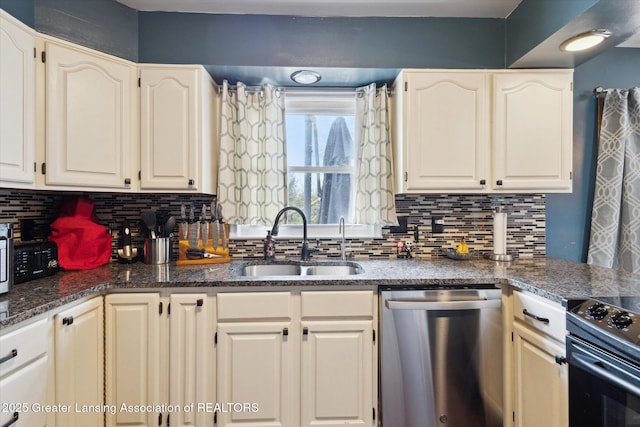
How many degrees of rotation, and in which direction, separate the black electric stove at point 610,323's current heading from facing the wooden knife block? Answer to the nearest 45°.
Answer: approximately 45° to its right

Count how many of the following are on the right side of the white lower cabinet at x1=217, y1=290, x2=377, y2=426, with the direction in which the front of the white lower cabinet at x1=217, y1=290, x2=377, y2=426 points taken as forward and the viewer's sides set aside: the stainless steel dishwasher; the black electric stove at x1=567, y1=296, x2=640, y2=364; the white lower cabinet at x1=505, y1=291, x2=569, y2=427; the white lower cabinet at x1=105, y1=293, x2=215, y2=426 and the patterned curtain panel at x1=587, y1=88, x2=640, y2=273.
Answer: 1

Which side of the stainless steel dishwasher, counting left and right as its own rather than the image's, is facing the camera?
front

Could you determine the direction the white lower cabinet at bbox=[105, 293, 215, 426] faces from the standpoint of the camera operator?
facing the viewer

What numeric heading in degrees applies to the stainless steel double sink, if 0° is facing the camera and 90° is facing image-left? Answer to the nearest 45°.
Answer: approximately 0°

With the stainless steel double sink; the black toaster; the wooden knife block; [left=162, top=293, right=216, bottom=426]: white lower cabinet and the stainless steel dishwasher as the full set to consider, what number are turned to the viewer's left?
0

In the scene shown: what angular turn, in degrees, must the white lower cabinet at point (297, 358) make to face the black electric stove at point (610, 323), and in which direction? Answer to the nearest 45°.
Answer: approximately 45° to its left
